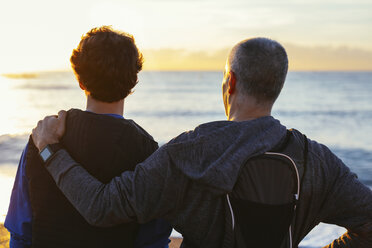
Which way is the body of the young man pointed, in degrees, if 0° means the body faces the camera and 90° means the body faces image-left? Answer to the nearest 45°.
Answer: approximately 180°

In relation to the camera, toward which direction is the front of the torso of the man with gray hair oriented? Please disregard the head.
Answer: away from the camera

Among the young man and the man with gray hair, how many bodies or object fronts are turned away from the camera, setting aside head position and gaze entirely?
2

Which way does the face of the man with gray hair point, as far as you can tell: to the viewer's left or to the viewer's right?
to the viewer's left

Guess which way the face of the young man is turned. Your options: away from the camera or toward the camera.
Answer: away from the camera
